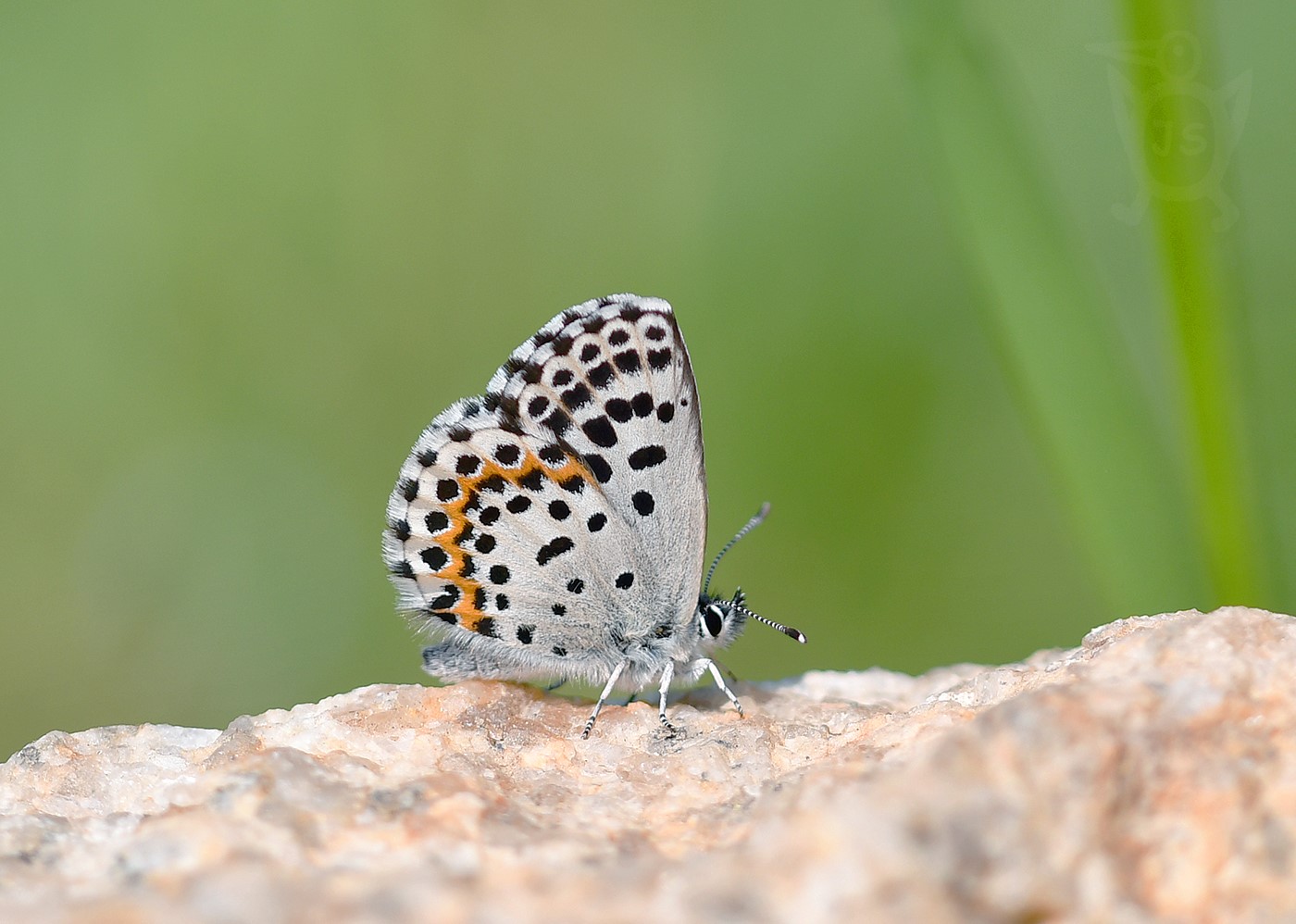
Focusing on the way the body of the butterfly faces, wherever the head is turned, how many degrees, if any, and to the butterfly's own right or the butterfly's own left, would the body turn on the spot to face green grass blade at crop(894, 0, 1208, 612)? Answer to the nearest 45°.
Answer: approximately 90° to the butterfly's own left

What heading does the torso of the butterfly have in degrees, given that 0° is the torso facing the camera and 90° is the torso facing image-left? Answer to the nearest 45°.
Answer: approximately 270°
